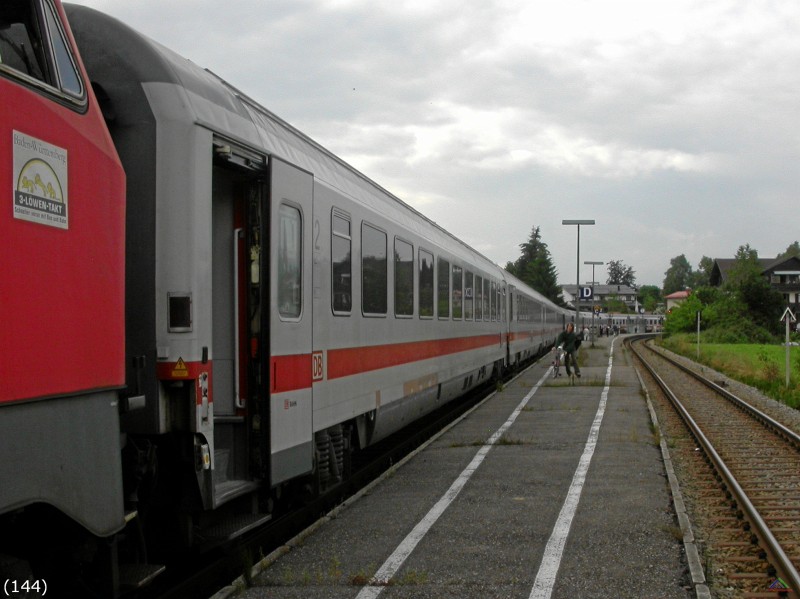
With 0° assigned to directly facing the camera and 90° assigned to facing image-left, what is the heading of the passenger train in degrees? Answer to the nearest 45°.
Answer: approximately 45°

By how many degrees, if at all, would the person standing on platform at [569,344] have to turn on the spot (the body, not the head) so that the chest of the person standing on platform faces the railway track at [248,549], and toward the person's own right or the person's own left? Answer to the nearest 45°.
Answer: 0° — they already face it

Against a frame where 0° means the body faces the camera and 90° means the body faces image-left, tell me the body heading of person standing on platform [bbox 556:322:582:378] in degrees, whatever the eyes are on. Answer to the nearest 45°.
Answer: approximately 0°

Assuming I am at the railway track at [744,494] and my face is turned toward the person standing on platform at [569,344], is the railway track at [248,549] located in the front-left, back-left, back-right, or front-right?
back-left

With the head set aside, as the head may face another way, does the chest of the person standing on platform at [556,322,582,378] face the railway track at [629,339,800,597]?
yes
